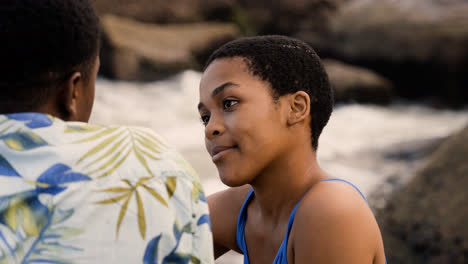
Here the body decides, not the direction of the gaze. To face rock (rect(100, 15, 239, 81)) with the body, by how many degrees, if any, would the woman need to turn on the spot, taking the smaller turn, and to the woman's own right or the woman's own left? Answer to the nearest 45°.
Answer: approximately 135° to the woman's own right

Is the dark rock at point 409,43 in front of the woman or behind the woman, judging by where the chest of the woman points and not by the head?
behind

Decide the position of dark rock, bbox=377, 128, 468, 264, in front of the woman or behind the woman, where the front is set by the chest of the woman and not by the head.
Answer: behind

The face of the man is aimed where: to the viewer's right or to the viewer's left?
to the viewer's right

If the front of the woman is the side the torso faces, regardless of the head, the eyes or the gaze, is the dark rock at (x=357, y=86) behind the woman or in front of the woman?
behind

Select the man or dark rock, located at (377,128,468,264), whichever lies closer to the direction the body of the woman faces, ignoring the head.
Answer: the man

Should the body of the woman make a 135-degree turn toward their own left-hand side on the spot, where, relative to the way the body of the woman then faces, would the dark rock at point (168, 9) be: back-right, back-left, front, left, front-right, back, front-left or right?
left

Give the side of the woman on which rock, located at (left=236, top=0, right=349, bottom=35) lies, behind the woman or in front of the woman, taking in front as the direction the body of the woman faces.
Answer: behind

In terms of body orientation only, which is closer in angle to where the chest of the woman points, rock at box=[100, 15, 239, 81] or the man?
the man

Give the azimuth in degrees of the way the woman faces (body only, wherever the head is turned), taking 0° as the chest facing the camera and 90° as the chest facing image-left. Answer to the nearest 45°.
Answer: approximately 45°
